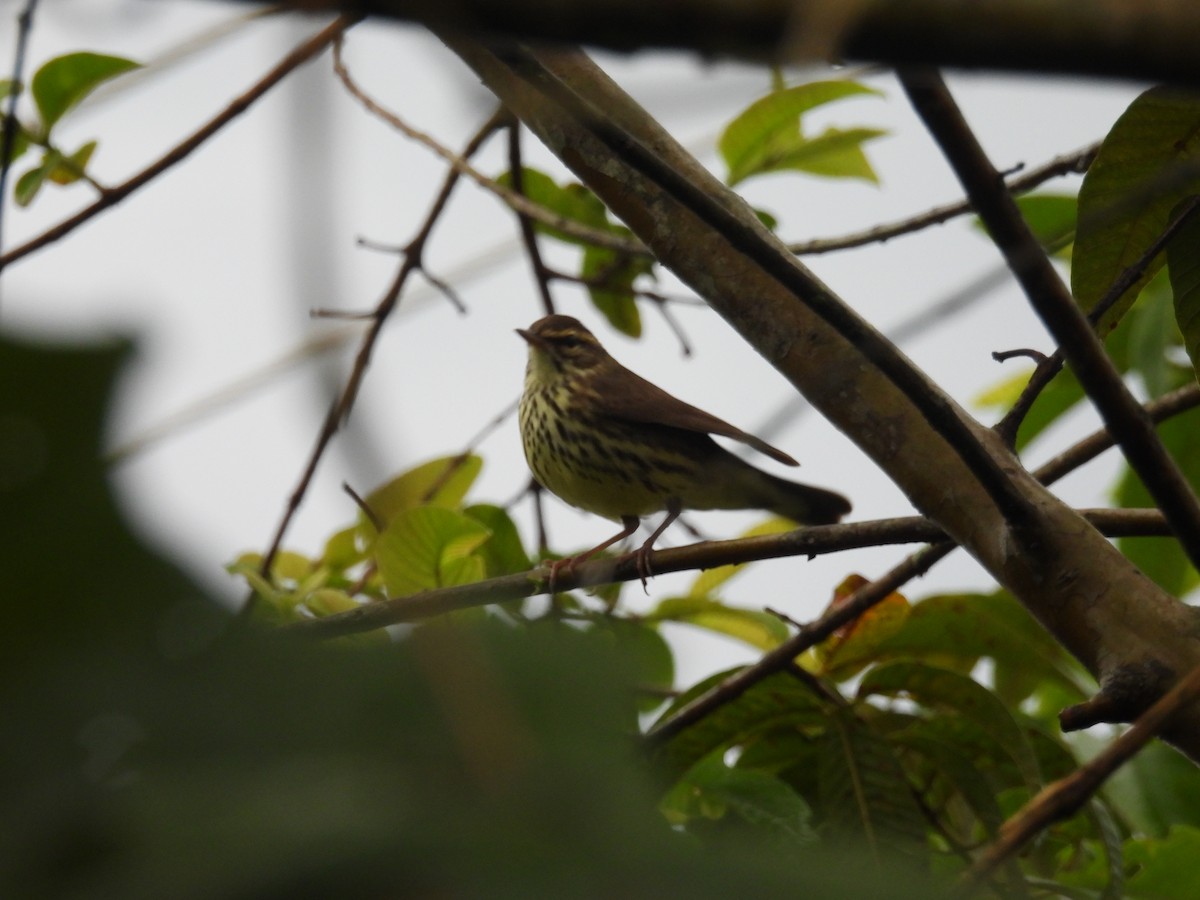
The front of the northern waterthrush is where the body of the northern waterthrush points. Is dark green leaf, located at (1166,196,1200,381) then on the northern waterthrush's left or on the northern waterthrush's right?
on the northern waterthrush's left

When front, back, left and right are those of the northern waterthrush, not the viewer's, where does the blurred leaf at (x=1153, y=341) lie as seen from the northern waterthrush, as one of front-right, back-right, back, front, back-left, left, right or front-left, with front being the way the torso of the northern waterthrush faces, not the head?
back-left

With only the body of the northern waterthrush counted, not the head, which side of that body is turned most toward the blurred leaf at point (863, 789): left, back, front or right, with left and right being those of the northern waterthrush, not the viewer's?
left

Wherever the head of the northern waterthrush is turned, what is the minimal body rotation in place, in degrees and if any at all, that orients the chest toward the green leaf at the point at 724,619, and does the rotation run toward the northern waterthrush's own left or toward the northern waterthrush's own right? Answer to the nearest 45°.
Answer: approximately 90° to the northern waterthrush's own left

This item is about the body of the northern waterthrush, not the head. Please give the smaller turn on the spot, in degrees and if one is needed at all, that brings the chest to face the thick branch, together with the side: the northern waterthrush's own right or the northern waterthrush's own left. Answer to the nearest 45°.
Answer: approximately 180°

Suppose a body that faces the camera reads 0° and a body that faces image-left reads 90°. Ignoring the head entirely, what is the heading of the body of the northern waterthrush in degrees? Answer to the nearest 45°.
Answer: approximately 90°
